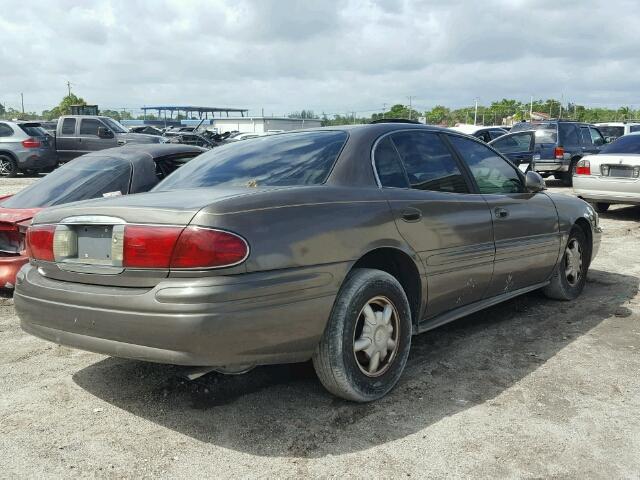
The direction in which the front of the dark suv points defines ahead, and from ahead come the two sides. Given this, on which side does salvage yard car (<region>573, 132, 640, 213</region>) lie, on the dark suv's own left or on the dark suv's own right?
on the dark suv's own right

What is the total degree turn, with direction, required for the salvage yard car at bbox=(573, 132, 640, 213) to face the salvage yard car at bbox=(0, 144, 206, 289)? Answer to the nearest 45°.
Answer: approximately 180°

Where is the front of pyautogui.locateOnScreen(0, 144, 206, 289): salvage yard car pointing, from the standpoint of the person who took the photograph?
facing away from the viewer and to the right of the viewer

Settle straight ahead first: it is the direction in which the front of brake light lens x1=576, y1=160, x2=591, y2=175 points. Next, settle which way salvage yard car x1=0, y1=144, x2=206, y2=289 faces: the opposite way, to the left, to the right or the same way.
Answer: the opposite way

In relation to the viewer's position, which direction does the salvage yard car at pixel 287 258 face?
facing away from the viewer and to the right of the viewer

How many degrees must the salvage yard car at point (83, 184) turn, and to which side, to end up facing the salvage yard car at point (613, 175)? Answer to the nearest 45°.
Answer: approximately 45° to its right

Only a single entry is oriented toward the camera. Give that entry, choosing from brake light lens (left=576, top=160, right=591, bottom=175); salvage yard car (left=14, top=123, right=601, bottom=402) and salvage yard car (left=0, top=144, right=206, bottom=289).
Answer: the brake light lens

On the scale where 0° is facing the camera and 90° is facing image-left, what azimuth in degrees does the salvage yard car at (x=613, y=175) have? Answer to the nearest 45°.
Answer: approximately 225°

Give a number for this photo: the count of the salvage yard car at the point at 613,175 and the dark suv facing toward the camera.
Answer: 0

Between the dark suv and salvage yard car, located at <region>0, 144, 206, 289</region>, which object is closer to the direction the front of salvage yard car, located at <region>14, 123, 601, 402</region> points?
the dark suv

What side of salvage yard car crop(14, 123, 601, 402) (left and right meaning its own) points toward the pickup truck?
left

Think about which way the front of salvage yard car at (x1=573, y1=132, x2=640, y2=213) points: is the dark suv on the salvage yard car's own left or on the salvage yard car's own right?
on the salvage yard car's own left

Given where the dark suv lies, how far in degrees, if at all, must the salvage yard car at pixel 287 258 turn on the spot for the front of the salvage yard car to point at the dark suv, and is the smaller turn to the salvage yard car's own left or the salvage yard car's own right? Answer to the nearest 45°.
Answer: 0° — it already faces it

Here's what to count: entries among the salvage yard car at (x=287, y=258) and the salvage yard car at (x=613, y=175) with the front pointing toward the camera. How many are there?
0
